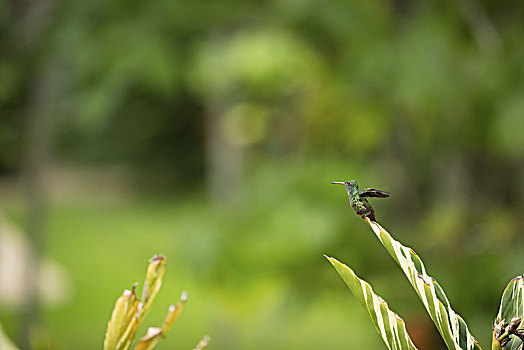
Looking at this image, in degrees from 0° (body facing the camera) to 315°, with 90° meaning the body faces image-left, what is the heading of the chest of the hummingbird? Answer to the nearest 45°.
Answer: approximately 90°

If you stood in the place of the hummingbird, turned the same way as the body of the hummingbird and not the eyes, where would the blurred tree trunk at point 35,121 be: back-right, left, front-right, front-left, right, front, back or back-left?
front-right
